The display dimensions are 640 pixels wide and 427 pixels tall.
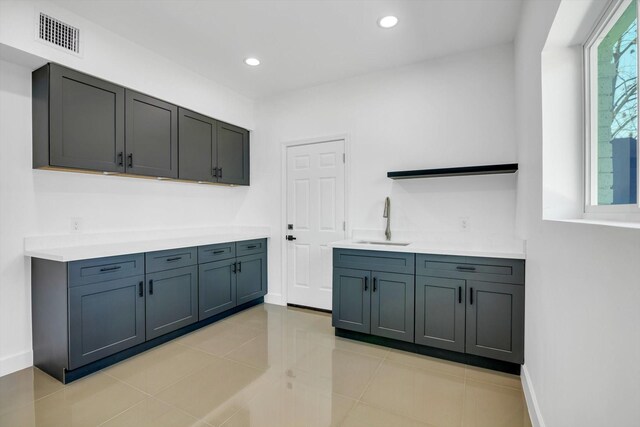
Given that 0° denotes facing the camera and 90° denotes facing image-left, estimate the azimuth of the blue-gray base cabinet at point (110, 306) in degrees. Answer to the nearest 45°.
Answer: approximately 315°

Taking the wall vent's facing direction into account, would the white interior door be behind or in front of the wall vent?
in front

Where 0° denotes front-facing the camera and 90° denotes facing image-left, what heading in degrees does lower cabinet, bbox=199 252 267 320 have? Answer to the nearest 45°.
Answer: approximately 315°

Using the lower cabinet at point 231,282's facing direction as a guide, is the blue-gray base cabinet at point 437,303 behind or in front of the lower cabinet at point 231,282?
in front

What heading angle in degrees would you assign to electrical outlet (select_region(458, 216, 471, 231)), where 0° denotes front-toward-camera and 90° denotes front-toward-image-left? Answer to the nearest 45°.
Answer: approximately 0°

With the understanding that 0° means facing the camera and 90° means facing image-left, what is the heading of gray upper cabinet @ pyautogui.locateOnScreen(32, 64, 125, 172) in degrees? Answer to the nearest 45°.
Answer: approximately 315°

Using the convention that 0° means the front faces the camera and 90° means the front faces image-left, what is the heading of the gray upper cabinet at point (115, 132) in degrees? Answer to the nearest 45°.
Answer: approximately 315°

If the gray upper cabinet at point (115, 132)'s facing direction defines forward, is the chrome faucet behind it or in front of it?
in front

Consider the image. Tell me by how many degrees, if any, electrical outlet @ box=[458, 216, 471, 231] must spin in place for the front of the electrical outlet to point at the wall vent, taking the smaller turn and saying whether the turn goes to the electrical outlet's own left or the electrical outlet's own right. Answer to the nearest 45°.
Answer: approximately 45° to the electrical outlet's own right

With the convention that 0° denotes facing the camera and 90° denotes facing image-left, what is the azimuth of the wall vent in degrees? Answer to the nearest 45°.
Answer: approximately 315°

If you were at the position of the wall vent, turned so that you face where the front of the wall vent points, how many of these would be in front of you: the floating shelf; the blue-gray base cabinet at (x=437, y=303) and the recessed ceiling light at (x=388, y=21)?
3
